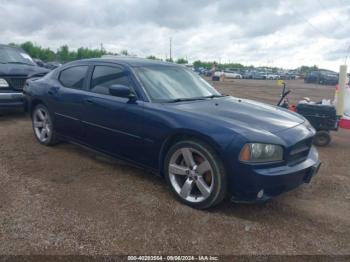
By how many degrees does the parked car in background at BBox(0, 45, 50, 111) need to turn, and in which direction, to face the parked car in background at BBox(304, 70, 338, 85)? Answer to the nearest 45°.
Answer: approximately 90° to its left

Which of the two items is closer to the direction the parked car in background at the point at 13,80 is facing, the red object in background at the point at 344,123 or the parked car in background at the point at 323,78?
the red object in background

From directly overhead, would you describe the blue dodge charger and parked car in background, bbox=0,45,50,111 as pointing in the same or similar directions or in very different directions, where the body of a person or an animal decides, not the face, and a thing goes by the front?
same or similar directions

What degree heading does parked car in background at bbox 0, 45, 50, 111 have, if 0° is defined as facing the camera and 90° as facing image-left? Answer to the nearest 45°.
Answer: approximately 315°

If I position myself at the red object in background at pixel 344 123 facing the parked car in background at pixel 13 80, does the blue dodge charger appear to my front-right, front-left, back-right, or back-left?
front-left

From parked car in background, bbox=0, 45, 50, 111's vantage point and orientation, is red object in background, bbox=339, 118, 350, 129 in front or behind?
in front

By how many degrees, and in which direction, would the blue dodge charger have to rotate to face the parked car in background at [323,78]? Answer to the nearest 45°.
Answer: approximately 90° to its left

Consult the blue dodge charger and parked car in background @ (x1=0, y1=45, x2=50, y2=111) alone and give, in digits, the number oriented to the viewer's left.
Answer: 0

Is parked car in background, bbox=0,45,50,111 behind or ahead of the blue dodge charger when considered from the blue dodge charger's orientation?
behind

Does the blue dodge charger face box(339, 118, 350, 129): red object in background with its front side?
no
